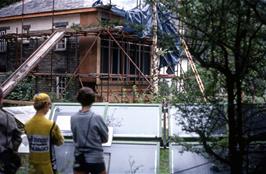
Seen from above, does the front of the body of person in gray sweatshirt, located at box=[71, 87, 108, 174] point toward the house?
yes

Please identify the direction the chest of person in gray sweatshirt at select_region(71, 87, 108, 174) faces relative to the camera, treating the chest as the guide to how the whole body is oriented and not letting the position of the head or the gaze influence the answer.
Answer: away from the camera

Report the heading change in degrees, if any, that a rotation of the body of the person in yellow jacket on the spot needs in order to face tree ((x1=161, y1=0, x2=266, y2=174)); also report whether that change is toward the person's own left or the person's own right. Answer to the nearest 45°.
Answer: approximately 45° to the person's own right

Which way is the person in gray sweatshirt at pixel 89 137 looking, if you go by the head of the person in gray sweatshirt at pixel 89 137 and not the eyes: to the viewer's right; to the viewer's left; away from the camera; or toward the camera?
away from the camera

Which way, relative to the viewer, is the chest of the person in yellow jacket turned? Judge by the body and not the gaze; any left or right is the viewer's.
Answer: facing away from the viewer and to the right of the viewer

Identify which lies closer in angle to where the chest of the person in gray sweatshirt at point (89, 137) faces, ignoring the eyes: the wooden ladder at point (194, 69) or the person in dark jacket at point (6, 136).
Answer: the wooden ladder

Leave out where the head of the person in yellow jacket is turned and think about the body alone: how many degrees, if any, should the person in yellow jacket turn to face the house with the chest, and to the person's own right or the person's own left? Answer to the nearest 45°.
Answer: approximately 45° to the person's own left

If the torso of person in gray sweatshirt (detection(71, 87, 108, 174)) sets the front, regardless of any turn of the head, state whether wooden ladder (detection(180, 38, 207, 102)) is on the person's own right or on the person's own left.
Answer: on the person's own right
